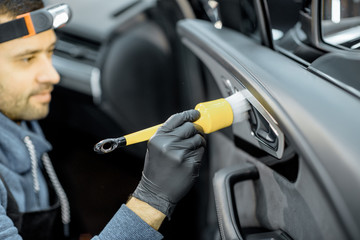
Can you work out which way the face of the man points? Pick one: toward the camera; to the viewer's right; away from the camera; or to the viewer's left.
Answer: to the viewer's right

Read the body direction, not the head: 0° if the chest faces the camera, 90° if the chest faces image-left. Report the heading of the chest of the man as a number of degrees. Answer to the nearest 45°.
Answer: approximately 270°
